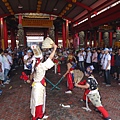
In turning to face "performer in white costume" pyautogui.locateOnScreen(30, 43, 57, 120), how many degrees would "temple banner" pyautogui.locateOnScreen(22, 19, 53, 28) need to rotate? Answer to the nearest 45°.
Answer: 0° — it already faces them

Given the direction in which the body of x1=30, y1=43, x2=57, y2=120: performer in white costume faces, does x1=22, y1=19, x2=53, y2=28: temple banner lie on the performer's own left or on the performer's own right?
on the performer's own left

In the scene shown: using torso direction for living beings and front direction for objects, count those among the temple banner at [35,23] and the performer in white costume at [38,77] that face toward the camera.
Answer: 1
